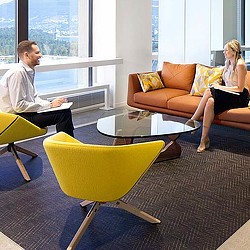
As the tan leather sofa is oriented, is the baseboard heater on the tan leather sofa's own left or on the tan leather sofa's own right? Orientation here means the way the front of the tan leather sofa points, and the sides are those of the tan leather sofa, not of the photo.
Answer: on the tan leather sofa's own right

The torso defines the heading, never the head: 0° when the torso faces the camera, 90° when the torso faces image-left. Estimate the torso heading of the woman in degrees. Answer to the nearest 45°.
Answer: approximately 90°

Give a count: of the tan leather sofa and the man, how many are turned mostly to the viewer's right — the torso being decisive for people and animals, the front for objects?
1

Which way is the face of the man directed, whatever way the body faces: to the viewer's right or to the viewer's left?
to the viewer's right

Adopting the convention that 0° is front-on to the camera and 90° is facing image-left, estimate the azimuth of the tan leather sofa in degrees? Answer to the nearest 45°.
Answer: approximately 45°

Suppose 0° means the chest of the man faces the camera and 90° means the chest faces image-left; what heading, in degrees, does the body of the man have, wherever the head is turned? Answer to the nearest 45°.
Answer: approximately 270°

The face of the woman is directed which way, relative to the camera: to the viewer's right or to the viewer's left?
to the viewer's left
